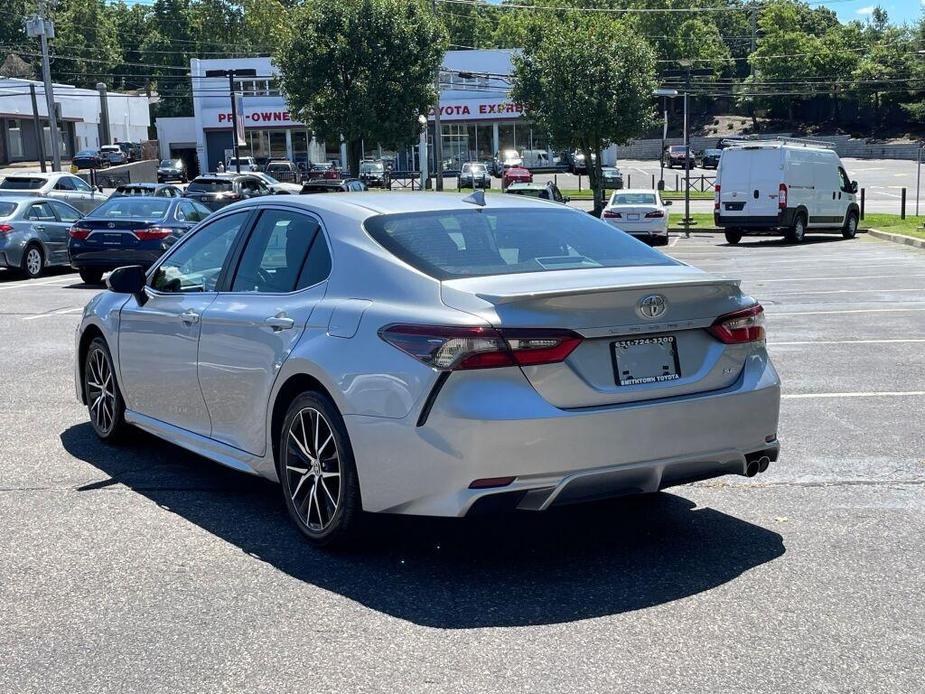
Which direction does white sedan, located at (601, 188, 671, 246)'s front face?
away from the camera

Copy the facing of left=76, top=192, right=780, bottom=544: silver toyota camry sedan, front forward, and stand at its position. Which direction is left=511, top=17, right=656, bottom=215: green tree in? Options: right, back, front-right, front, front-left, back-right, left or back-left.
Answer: front-right

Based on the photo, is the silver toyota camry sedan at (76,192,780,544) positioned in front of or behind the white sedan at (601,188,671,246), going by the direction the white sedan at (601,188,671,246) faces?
behind

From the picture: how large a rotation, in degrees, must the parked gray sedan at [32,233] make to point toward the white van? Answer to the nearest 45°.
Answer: approximately 45° to its right

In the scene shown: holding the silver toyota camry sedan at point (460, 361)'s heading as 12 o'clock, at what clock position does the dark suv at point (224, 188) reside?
The dark suv is roughly at 1 o'clock from the silver toyota camry sedan.

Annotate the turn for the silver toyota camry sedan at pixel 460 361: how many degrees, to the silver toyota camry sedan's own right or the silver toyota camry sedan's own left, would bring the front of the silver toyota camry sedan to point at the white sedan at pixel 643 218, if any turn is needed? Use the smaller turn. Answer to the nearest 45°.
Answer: approximately 45° to the silver toyota camry sedan's own right

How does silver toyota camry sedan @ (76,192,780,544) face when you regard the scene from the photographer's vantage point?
facing away from the viewer and to the left of the viewer

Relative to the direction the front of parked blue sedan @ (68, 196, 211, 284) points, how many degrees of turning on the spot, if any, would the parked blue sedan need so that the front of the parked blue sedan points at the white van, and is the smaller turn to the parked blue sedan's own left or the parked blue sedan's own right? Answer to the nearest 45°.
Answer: approximately 45° to the parked blue sedan's own right

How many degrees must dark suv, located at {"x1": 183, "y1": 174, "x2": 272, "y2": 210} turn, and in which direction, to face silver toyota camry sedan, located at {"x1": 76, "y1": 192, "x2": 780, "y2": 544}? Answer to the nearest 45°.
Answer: approximately 135° to its right

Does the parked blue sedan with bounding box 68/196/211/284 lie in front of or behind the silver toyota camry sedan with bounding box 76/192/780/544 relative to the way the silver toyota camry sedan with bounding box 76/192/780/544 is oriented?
in front

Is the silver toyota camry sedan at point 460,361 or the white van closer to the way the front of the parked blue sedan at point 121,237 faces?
the white van

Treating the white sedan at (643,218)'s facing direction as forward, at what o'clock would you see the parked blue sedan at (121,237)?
The parked blue sedan is roughly at 7 o'clock from the white sedan.

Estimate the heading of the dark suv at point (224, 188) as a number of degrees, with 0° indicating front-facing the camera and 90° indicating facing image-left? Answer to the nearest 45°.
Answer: approximately 225°
